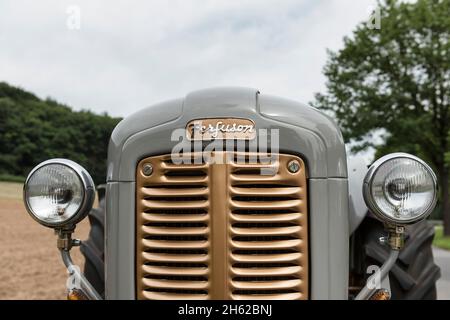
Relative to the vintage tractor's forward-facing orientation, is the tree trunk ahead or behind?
behind

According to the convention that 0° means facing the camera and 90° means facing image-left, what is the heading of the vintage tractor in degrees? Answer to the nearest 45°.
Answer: approximately 0°

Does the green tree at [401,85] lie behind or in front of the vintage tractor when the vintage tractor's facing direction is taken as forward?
behind
